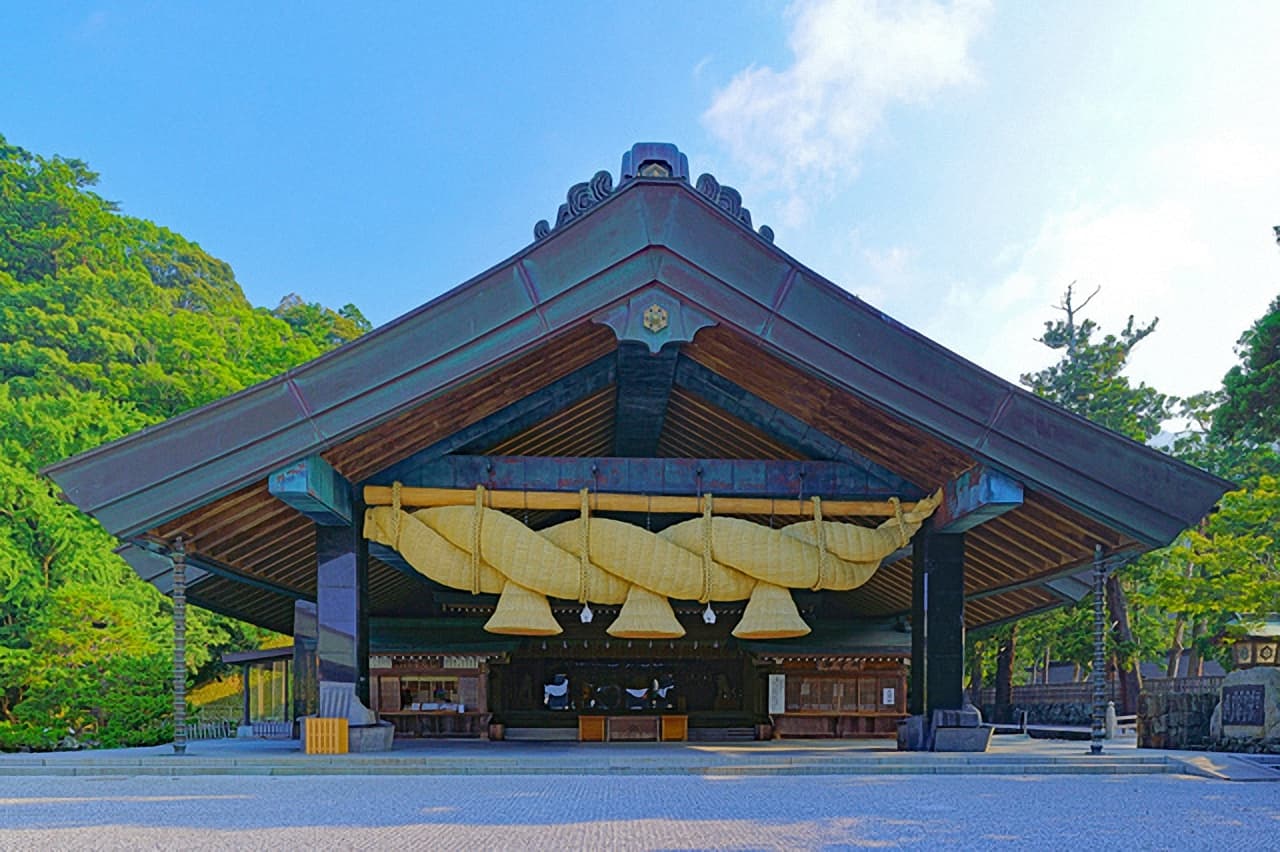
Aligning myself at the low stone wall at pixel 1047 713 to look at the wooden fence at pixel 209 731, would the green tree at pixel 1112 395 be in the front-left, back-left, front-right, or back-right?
back-right

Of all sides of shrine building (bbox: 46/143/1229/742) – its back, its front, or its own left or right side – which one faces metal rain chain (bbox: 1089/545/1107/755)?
left

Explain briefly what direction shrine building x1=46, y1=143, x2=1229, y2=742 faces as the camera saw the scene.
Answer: facing the viewer
